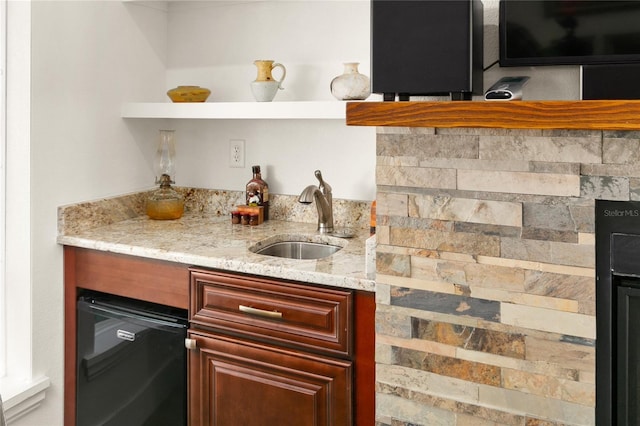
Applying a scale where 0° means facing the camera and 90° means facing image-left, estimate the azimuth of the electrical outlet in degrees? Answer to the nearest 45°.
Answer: approximately 0°

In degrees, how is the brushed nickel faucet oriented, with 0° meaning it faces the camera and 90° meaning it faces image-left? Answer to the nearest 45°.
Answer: approximately 45°

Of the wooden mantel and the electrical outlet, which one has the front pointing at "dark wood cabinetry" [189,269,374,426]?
the electrical outlet

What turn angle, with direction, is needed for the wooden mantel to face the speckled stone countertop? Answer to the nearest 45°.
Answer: approximately 135° to its right

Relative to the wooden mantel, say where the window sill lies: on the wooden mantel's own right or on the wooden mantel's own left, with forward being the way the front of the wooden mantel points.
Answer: on the wooden mantel's own right
